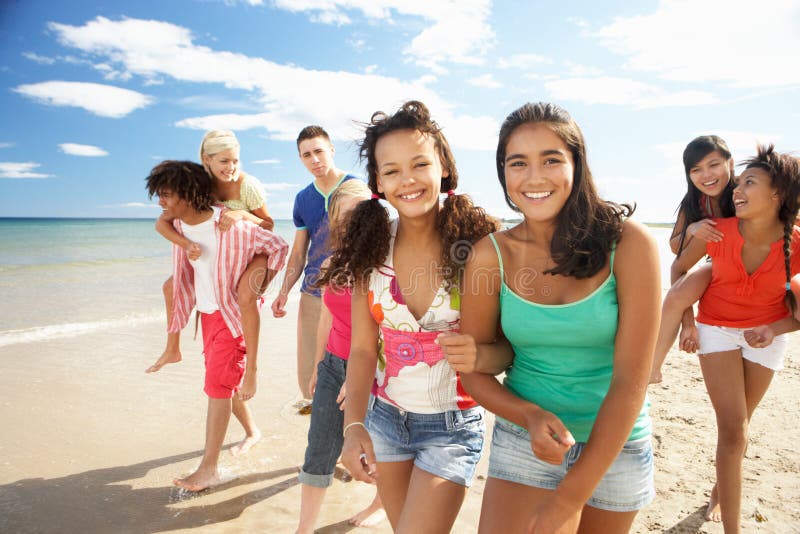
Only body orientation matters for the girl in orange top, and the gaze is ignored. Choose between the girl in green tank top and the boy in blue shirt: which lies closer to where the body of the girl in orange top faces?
the girl in green tank top

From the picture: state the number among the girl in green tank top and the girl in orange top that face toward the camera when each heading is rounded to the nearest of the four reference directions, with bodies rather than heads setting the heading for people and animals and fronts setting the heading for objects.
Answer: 2

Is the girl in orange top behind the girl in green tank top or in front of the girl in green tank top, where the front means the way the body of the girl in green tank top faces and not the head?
behind

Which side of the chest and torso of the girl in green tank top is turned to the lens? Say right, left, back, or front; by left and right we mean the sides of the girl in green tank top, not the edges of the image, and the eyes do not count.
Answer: front

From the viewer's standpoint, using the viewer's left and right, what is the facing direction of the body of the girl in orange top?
facing the viewer

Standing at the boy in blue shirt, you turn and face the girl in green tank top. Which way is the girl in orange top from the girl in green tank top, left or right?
left

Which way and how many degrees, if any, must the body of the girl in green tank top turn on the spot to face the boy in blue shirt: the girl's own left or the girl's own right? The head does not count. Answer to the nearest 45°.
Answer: approximately 135° to the girl's own right

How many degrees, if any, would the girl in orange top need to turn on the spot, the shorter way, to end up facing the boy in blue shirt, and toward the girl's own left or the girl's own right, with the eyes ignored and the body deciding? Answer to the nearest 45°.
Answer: approximately 90° to the girl's own right

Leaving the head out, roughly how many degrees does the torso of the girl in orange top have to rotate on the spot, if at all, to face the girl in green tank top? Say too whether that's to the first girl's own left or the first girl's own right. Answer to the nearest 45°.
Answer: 0° — they already face them
